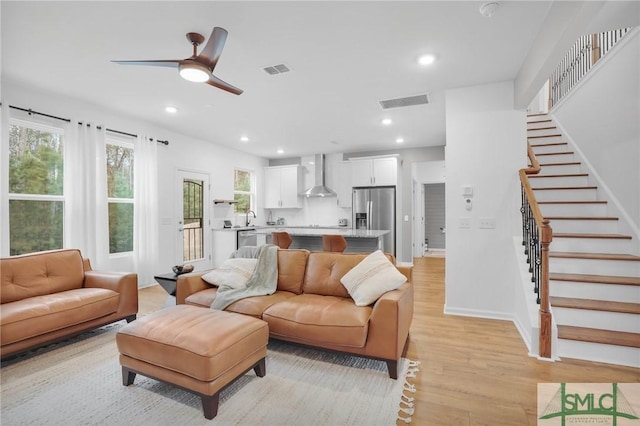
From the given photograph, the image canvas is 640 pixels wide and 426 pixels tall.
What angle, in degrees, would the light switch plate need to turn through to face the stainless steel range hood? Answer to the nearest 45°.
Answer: approximately 135° to its right

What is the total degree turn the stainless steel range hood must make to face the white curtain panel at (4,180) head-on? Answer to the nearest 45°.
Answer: approximately 45° to its right

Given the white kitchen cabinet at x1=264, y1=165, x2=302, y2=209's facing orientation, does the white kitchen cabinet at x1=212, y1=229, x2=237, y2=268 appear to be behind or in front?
in front

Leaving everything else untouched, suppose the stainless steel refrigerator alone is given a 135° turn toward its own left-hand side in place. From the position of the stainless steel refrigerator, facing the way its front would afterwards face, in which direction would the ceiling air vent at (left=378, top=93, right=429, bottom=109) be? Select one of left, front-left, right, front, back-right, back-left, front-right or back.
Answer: back-right

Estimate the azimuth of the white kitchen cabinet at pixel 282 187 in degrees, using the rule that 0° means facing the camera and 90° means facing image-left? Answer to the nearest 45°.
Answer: approximately 0°

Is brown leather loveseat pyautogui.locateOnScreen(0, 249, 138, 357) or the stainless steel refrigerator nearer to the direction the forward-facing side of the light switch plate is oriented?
the brown leather loveseat

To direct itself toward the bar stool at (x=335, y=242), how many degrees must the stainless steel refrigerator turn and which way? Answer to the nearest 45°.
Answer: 0° — it already faces it

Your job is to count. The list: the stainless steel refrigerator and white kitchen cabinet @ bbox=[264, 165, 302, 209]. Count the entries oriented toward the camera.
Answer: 2

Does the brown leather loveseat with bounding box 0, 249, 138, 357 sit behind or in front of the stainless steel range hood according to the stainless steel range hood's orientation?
in front

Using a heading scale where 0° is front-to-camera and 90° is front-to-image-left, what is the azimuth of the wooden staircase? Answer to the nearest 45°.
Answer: approximately 0°

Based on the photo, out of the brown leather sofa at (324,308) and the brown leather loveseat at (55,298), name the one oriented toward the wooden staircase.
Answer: the brown leather loveseat

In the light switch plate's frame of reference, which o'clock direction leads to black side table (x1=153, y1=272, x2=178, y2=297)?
The black side table is roughly at 2 o'clock from the light switch plate.

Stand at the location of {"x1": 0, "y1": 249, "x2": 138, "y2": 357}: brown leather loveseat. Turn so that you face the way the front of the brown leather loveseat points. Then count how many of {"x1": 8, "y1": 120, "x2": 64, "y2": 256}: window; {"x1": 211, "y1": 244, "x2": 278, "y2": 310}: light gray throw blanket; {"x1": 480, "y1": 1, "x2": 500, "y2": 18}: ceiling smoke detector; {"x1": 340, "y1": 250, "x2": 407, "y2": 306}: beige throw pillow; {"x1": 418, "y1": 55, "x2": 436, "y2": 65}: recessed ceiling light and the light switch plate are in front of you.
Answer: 5

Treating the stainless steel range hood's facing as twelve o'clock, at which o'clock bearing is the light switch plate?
The light switch plate is roughly at 11 o'clock from the stainless steel range hood.

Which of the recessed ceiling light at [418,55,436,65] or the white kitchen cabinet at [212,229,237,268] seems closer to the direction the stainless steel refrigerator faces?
the recessed ceiling light

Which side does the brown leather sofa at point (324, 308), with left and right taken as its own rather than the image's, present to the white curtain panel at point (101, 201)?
right

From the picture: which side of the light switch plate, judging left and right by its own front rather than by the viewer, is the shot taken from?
front

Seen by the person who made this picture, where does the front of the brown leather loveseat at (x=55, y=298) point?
facing the viewer and to the right of the viewer
